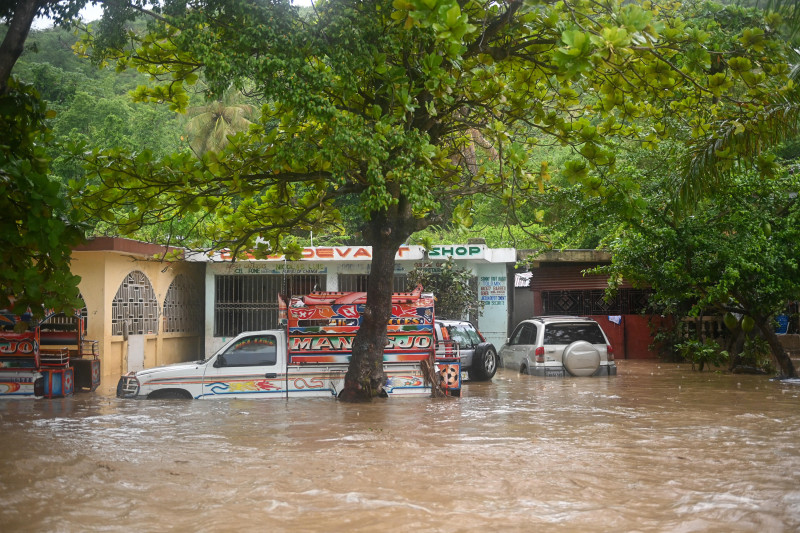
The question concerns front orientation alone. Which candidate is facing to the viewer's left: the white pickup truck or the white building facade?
the white pickup truck

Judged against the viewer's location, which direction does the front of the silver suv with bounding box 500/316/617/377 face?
facing away from the viewer and to the left of the viewer

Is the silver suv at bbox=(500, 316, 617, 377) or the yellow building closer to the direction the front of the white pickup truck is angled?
the yellow building

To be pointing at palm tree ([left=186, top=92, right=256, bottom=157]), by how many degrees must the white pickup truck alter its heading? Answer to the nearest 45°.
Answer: approximately 90° to its right

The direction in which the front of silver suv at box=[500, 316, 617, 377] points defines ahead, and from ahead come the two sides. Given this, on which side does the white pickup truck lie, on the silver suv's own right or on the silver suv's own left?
on the silver suv's own left

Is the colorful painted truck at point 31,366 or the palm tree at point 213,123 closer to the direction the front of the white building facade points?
the colorful painted truck

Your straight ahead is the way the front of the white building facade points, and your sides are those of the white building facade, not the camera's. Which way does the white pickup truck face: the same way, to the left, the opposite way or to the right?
to the right

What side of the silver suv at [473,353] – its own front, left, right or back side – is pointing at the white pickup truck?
left

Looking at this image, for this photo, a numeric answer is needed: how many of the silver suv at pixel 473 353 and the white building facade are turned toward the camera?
1

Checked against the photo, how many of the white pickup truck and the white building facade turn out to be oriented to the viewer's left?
1

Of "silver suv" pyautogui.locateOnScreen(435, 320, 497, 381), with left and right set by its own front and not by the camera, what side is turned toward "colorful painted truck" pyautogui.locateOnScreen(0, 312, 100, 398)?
left

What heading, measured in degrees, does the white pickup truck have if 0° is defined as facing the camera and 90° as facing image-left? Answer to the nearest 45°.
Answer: approximately 90°
